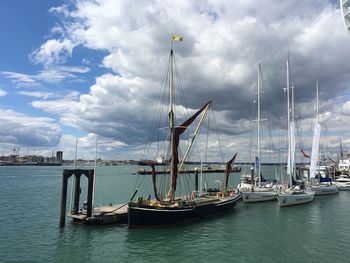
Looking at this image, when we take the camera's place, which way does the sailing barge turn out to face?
facing the viewer and to the left of the viewer

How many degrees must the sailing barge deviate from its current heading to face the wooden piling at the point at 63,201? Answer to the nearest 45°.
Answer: approximately 45° to its right

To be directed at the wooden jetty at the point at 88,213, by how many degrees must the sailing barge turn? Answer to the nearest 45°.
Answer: approximately 45° to its right

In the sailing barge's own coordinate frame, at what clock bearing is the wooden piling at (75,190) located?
The wooden piling is roughly at 1 o'clock from the sailing barge.

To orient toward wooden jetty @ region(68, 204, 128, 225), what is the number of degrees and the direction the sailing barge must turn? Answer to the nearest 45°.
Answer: approximately 45° to its right
